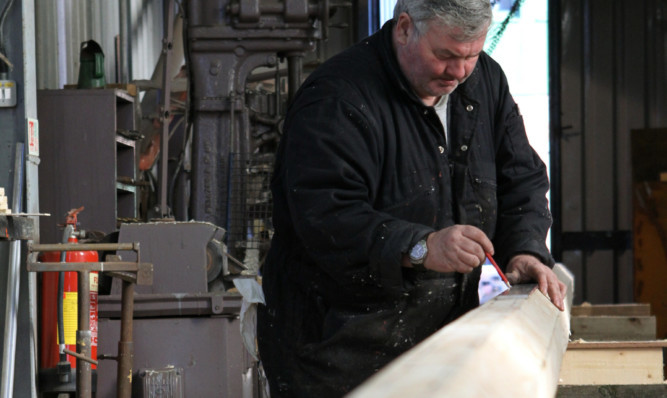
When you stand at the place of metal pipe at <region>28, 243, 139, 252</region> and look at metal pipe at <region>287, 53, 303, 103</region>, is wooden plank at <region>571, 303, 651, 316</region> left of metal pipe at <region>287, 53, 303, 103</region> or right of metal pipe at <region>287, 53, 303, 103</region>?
right

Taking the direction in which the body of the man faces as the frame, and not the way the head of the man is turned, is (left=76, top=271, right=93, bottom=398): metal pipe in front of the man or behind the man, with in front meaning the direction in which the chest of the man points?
behind

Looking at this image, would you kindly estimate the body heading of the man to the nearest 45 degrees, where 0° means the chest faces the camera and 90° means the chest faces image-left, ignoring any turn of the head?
approximately 315°

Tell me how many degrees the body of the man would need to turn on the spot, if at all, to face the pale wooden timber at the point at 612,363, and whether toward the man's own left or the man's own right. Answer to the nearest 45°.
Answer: approximately 90° to the man's own left
